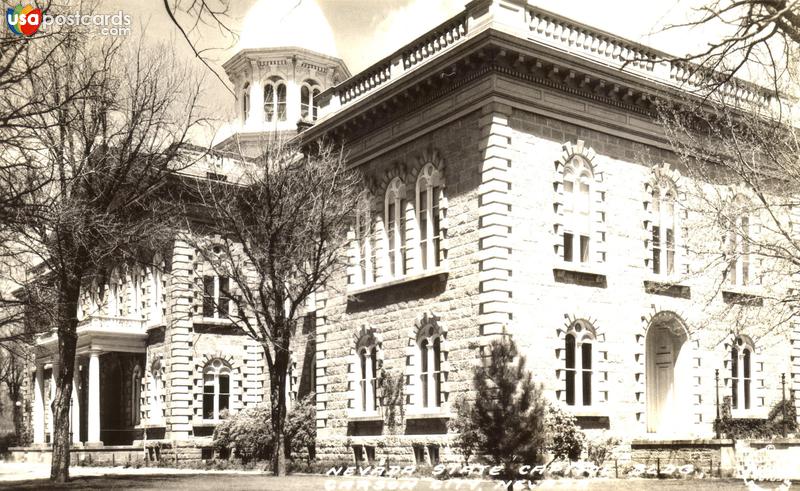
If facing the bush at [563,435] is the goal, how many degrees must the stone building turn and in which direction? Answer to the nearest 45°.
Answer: approximately 45° to its left

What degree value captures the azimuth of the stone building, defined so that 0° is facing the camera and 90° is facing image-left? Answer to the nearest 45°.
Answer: approximately 45°

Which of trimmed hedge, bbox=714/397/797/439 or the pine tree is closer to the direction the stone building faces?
the pine tree
